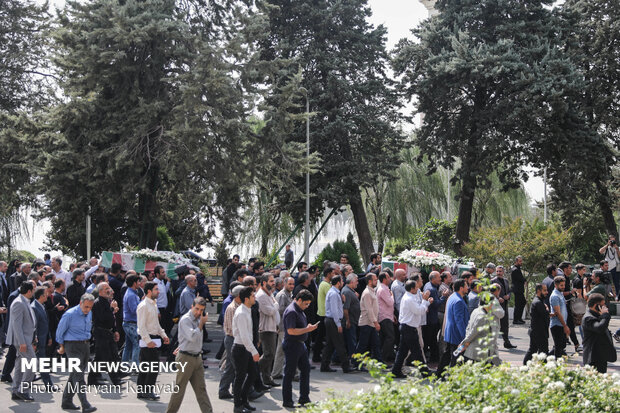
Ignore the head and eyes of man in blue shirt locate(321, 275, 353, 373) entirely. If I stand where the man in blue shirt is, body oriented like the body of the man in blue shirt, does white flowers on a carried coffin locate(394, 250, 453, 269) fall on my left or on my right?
on my left

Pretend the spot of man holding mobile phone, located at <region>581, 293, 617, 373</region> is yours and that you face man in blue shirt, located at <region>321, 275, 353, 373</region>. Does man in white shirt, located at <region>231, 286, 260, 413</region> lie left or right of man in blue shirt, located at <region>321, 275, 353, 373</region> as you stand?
left
